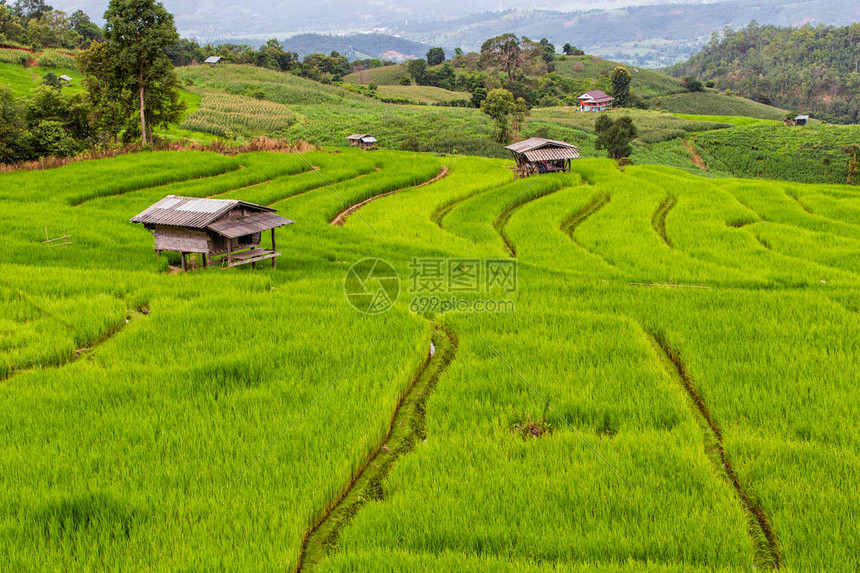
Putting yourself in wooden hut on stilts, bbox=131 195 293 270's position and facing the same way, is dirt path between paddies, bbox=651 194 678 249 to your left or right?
on your left

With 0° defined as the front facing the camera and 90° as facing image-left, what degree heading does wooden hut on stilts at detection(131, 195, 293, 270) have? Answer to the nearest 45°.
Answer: approximately 315°

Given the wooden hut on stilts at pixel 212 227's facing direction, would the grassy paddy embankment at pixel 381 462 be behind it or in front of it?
in front

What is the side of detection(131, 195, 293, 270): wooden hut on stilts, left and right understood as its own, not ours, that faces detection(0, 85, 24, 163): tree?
back

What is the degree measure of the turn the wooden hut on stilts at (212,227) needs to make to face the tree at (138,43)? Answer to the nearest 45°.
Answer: approximately 135° to its left

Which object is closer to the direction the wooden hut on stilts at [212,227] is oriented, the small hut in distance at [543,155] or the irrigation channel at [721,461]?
the irrigation channel

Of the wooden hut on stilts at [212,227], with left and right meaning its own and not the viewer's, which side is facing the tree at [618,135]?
left

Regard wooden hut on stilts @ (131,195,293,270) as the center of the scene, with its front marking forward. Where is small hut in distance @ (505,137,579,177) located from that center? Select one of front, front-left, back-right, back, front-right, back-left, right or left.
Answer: left

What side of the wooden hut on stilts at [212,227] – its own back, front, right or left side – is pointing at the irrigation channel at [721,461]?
front
